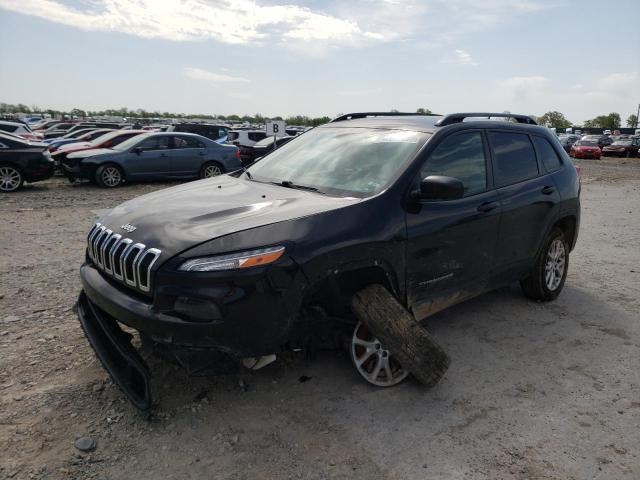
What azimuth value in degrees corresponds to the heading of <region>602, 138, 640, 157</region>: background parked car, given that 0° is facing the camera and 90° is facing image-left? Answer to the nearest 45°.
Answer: approximately 45°

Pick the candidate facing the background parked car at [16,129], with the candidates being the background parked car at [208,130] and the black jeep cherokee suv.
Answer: the background parked car at [208,130]

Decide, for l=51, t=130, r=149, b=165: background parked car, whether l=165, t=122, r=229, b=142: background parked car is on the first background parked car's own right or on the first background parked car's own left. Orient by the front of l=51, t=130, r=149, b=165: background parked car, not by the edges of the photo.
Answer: on the first background parked car's own right

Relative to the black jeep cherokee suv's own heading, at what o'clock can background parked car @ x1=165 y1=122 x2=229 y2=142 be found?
The background parked car is roughly at 4 o'clock from the black jeep cherokee suv.

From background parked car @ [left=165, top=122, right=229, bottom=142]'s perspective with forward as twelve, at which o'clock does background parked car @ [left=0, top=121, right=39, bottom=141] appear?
background parked car @ [left=0, top=121, right=39, bottom=141] is roughly at 12 o'clock from background parked car @ [left=165, top=122, right=229, bottom=142].

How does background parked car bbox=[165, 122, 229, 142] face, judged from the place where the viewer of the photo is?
facing to the left of the viewer

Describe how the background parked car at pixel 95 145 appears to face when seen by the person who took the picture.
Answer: facing to the left of the viewer

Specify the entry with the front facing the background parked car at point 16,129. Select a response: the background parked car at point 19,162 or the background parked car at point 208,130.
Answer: the background parked car at point 208,130

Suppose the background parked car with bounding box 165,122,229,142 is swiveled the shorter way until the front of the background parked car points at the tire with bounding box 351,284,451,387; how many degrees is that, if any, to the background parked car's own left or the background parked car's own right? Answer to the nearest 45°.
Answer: approximately 90° to the background parked car's own left

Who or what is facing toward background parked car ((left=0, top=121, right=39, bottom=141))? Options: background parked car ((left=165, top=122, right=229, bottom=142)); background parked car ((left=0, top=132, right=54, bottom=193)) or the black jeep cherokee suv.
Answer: background parked car ((left=165, top=122, right=229, bottom=142))

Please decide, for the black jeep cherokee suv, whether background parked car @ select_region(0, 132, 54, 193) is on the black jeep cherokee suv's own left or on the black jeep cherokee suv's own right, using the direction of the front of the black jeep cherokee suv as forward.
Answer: on the black jeep cherokee suv's own right

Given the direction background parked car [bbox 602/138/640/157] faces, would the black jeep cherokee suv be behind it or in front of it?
in front
